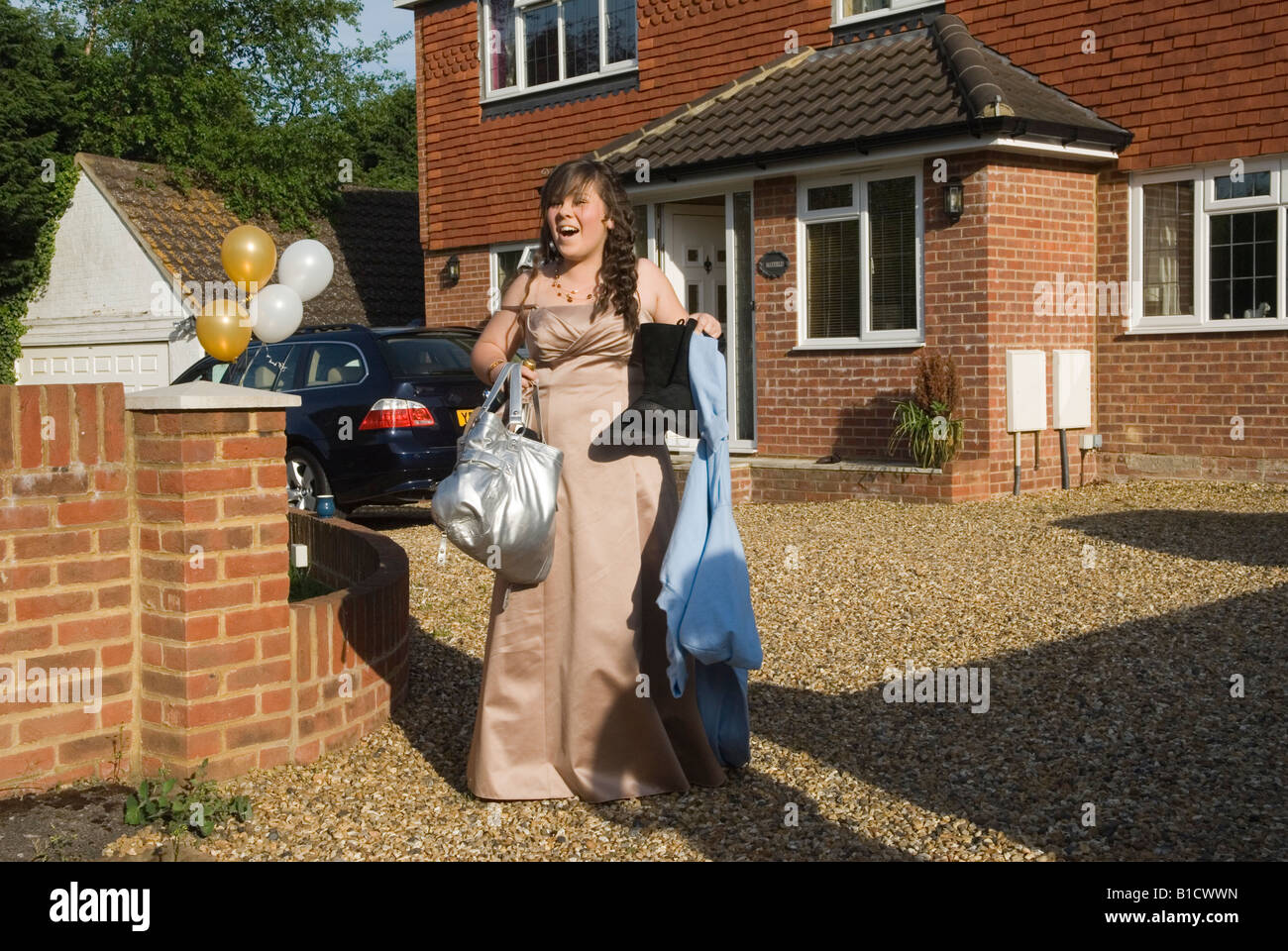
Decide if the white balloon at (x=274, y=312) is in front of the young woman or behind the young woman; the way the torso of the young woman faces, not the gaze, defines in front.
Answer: behind

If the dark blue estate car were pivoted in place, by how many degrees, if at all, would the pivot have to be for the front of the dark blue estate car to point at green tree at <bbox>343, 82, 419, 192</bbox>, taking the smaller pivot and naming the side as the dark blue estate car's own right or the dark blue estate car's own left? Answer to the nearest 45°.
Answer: approximately 45° to the dark blue estate car's own right

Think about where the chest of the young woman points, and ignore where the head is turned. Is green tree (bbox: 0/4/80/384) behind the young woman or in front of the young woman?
behind

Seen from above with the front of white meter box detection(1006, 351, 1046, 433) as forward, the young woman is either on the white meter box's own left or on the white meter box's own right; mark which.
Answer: on the white meter box's own right

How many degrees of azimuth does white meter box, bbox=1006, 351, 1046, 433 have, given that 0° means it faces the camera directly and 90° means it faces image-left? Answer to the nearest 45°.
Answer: approximately 315°

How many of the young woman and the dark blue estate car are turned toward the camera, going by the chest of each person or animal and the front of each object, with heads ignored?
1

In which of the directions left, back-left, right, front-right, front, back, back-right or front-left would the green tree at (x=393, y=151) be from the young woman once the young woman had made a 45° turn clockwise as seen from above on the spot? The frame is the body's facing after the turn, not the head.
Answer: back-right

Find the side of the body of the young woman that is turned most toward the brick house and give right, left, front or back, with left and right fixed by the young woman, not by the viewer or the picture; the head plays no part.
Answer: back

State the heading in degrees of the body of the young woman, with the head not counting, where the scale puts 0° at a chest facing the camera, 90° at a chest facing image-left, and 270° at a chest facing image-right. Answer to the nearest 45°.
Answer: approximately 0°

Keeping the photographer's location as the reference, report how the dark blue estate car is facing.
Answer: facing away from the viewer and to the left of the viewer

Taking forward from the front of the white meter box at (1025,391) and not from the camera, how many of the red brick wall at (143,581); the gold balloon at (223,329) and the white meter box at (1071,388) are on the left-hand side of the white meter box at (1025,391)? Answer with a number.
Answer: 1

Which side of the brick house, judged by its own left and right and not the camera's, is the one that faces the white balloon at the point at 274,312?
front
